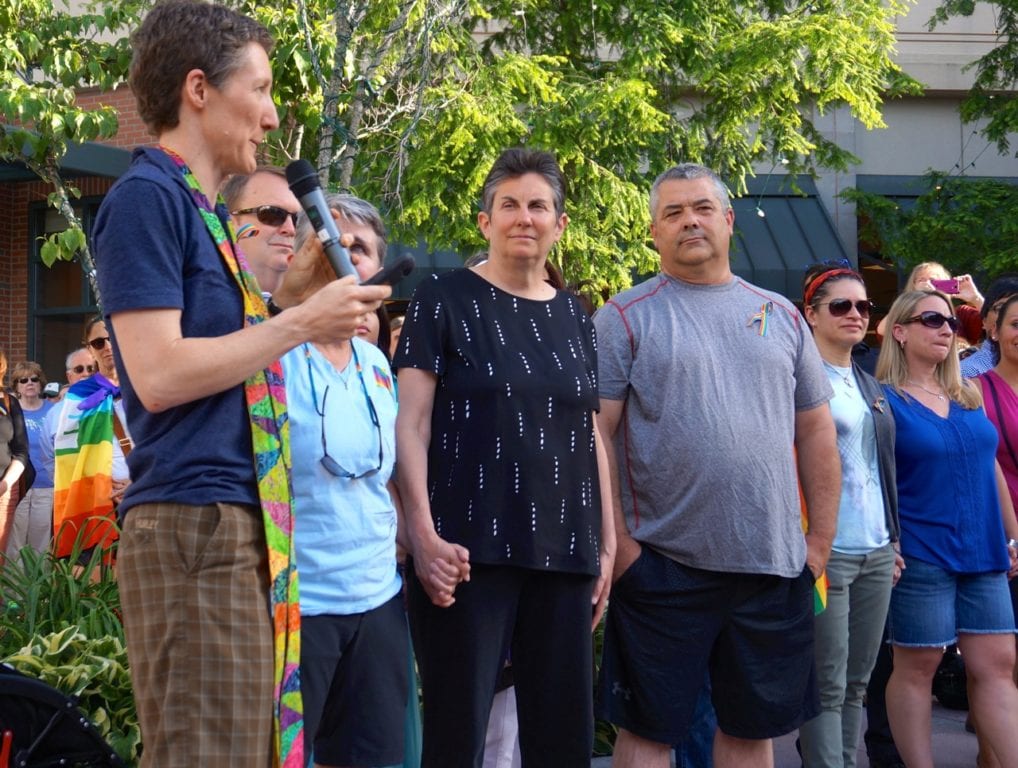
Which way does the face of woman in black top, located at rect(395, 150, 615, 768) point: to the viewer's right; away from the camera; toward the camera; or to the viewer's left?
toward the camera

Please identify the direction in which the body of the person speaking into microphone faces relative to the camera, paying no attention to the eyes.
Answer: to the viewer's right

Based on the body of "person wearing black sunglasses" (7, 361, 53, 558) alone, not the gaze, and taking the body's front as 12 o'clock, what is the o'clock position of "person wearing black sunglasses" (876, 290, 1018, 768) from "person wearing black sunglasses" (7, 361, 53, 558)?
"person wearing black sunglasses" (876, 290, 1018, 768) is roughly at 11 o'clock from "person wearing black sunglasses" (7, 361, 53, 558).

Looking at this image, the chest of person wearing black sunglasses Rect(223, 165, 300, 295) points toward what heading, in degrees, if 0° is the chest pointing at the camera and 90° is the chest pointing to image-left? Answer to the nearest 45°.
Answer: approximately 315°

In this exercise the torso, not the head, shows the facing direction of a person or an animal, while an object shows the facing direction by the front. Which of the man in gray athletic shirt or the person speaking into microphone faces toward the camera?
the man in gray athletic shirt

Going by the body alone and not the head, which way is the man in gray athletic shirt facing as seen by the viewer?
toward the camera

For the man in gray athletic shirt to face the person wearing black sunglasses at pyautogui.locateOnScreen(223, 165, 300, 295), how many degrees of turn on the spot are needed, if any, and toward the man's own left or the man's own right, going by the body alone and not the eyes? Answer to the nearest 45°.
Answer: approximately 45° to the man's own right

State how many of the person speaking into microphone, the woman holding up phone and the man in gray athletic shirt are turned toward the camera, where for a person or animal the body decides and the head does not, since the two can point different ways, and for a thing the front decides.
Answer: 2

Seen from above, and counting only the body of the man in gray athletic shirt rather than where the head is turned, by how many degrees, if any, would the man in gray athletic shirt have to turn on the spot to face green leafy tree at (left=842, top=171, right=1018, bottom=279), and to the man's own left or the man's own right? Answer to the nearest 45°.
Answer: approximately 180°

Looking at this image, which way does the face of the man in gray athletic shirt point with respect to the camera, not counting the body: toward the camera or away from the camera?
toward the camera

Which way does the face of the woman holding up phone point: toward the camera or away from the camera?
toward the camera

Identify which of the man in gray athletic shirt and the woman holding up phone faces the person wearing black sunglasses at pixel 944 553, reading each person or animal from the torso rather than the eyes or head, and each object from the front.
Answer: the woman holding up phone

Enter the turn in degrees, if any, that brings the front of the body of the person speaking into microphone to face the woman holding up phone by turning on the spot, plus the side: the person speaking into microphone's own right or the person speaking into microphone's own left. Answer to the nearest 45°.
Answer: approximately 45° to the person speaking into microphone's own left

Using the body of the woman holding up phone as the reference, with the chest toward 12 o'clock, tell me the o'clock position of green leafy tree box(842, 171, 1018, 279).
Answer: The green leafy tree is roughly at 6 o'clock from the woman holding up phone.

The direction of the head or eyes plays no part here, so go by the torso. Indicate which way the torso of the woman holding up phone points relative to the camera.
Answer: toward the camera
